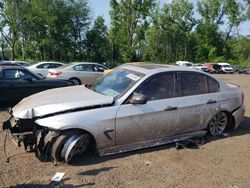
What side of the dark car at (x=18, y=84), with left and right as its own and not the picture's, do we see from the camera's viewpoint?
right

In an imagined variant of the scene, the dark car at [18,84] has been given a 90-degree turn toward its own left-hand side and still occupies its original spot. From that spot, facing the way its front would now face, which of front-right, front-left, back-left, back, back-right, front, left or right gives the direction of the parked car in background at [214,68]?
front-right

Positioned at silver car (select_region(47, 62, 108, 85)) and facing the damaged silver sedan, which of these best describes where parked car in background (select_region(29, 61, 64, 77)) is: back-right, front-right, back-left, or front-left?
back-right

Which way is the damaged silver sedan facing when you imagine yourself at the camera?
facing the viewer and to the left of the viewer
